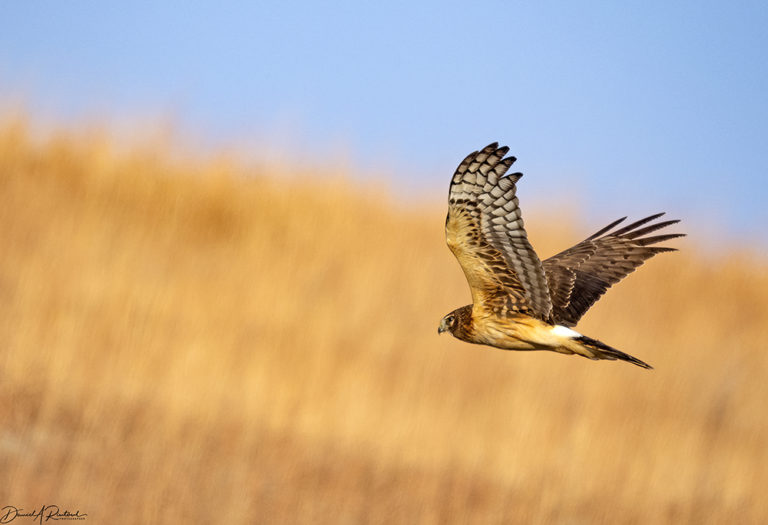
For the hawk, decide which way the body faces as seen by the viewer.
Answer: to the viewer's left
